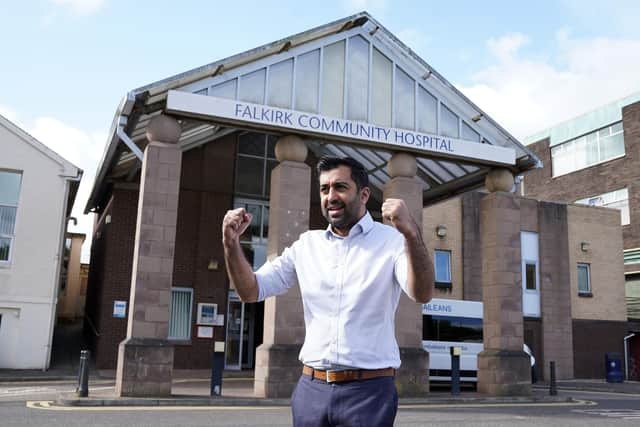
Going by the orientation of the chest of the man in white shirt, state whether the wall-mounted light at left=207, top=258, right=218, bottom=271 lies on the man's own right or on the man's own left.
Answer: on the man's own right

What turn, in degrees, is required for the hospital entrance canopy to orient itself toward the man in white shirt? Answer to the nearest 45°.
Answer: approximately 45° to its right

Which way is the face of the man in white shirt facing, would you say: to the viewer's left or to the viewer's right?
to the viewer's left

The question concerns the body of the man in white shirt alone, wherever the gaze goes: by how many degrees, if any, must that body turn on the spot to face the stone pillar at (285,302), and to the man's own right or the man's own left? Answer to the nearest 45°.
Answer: approximately 135° to the man's own right

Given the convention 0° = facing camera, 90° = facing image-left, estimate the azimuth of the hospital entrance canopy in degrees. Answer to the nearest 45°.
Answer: approximately 315°

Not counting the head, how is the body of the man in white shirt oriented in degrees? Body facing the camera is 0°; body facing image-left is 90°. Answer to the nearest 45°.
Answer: approximately 45°

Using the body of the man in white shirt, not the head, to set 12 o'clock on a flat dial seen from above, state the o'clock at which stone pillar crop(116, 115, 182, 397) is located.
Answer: The stone pillar is roughly at 4 o'clock from the man in white shirt.

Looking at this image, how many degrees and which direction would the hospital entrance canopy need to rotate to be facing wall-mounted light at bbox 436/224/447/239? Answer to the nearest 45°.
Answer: approximately 90° to its left
